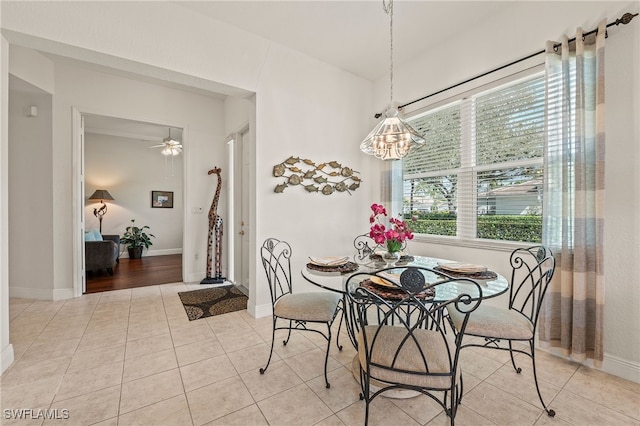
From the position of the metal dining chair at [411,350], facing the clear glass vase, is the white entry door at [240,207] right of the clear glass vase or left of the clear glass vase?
left

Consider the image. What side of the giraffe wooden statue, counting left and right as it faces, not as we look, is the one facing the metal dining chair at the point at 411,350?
left

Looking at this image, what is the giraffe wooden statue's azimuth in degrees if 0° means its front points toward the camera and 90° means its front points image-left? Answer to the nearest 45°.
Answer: approximately 90°

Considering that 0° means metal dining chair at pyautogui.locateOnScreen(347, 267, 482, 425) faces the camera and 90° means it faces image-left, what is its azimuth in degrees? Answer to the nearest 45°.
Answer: approximately 180°

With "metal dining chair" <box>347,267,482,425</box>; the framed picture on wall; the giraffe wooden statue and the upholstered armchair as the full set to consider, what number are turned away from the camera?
1

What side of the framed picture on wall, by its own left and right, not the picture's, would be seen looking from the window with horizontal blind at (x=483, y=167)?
front

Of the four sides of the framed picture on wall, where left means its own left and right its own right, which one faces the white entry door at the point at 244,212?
front

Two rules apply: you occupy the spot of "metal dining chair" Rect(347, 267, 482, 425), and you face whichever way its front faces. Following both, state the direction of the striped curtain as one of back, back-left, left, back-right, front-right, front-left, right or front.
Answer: front-right

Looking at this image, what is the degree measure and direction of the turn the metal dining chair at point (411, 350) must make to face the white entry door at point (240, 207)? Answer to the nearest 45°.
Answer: approximately 45° to its left

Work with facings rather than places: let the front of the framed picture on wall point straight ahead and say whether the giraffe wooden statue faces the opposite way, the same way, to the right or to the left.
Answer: to the right

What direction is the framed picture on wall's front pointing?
toward the camera
